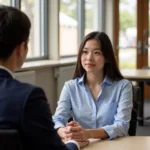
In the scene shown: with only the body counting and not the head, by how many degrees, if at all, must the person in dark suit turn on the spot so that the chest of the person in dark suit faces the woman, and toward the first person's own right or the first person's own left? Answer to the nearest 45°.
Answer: approximately 45° to the first person's own left

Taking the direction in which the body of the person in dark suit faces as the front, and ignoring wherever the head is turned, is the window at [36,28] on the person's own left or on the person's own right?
on the person's own left

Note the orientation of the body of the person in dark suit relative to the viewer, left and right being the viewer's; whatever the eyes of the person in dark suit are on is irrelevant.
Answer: facing away from the viewer and to the right of the viewer

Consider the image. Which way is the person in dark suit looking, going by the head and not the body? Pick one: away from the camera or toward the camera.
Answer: away from the camera

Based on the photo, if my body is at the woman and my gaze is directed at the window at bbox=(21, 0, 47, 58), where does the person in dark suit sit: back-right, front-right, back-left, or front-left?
back-left

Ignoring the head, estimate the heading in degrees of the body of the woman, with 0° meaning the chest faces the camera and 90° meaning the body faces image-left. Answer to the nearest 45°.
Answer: approximately 45°

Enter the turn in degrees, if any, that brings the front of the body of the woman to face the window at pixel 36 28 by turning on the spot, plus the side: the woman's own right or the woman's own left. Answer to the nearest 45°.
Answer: approximately 135° to the woman's own right

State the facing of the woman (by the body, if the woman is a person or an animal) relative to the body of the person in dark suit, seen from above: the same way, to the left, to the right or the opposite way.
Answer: the opposite way

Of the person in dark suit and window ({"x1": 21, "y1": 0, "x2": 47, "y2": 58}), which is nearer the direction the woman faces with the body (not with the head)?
the person in dark suit
